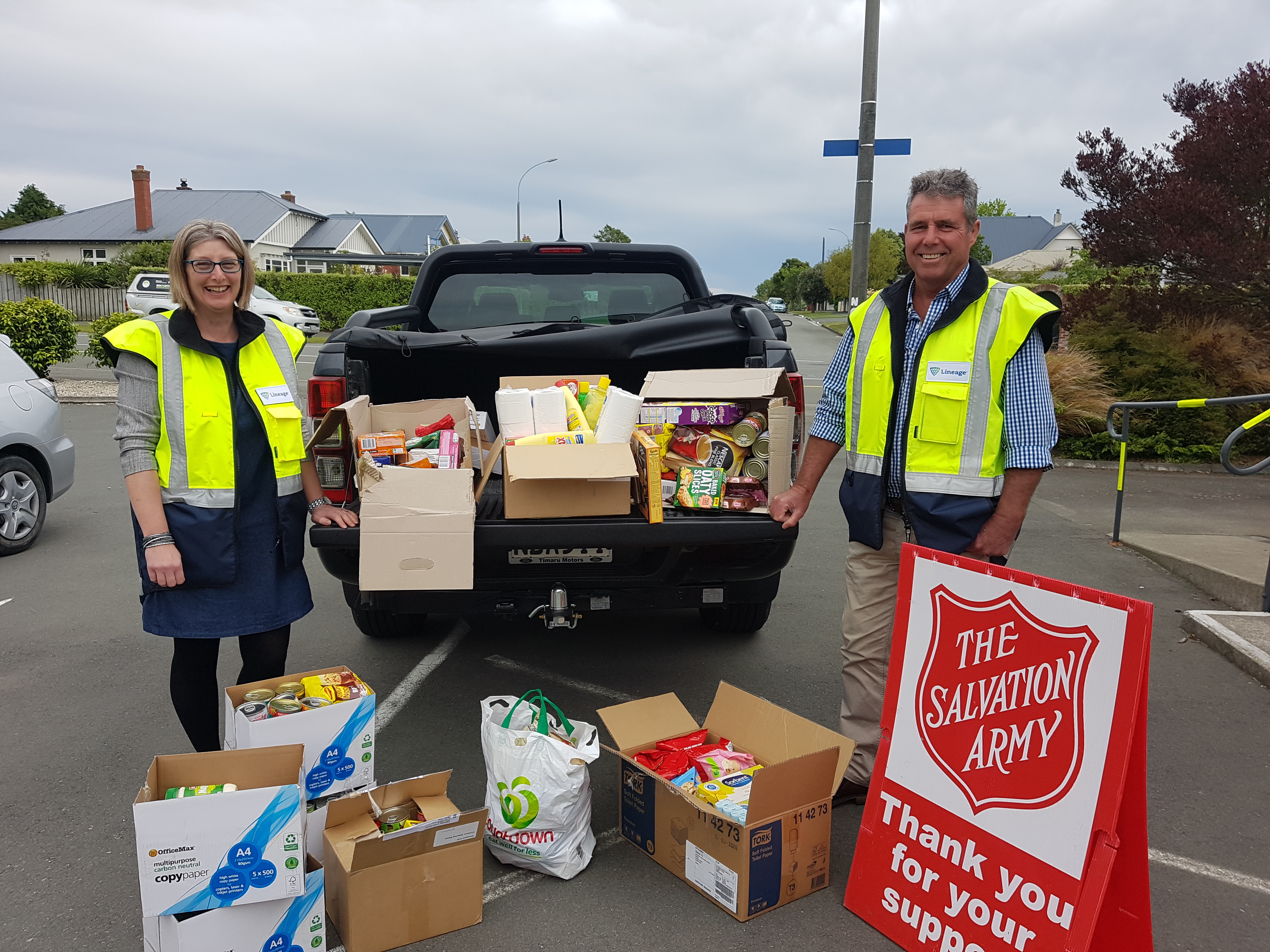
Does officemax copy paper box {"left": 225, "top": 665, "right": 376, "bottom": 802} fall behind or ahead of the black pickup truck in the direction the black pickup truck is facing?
behind

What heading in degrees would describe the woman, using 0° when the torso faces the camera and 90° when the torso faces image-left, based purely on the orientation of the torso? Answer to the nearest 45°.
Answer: approximately 0°

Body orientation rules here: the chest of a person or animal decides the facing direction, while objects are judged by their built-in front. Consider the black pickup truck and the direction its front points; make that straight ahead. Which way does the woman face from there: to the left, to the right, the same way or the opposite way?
the opposite way

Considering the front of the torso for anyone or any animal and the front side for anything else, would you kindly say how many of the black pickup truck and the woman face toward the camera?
1

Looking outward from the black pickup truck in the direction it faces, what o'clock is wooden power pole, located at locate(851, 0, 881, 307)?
The wooden power pole is roughly at 1 o'clock from the black pickup truck.

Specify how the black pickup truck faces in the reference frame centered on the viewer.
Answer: facing away from the viewer

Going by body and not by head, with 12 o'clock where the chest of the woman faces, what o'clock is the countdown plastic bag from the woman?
The countdown plastic bag is roughly at 10 o'clock from the woman.

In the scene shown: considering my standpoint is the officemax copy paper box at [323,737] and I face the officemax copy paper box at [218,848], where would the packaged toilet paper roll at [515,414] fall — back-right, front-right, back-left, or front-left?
back-left

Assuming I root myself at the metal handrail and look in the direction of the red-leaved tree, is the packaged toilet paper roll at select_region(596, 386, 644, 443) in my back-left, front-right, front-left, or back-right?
back-left
